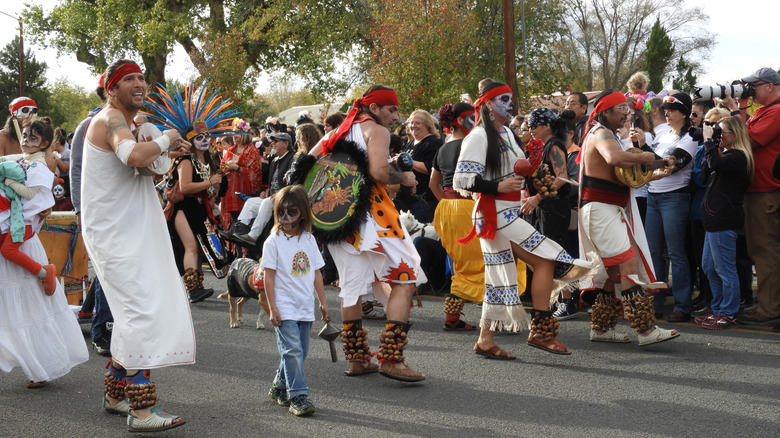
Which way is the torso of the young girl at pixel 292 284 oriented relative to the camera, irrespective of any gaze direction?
toward the camera

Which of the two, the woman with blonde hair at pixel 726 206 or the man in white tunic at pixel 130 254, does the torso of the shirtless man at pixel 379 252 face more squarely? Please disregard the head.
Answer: the woman with blonde hair

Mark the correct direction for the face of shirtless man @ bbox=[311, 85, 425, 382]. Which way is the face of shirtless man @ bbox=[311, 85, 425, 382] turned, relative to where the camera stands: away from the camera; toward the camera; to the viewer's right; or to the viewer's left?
to the viewer's right

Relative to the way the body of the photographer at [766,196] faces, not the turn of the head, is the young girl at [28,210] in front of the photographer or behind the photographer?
in front

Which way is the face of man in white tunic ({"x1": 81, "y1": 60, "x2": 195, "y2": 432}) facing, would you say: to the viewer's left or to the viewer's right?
to the viewer's right

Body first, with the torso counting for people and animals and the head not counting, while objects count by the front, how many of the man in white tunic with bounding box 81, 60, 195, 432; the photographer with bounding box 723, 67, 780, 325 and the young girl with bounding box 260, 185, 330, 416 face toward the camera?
1

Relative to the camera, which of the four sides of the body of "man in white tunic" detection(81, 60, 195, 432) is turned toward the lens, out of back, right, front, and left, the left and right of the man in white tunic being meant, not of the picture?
right

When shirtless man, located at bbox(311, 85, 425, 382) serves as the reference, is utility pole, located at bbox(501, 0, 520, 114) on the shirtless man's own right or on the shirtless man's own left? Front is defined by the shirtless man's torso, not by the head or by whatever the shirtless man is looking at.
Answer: on the shirtless man's own left

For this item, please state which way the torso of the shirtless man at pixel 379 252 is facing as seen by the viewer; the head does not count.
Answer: to the viewer's right

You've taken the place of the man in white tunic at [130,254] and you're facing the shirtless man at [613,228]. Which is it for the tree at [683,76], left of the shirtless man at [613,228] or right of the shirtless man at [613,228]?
left

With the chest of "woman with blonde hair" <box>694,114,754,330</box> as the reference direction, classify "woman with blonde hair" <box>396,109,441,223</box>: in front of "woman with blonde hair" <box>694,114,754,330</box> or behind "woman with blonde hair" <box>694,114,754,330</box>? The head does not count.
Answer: in front

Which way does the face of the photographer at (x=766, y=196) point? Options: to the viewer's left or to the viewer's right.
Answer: to the viewer's left

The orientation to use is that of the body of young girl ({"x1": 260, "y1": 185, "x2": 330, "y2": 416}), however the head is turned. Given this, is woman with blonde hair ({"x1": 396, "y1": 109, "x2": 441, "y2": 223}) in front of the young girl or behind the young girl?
behind
